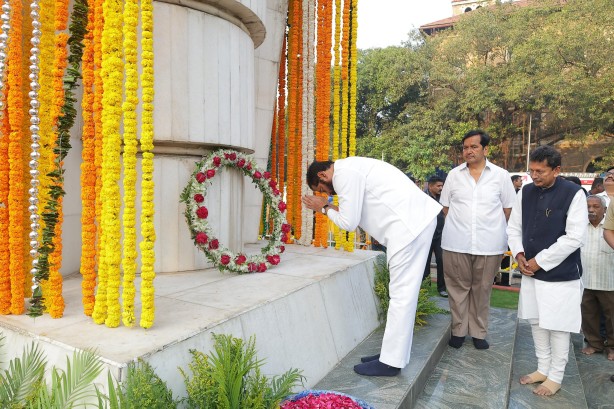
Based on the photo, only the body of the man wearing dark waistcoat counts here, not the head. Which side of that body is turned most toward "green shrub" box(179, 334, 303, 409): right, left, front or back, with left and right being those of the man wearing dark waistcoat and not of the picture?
front

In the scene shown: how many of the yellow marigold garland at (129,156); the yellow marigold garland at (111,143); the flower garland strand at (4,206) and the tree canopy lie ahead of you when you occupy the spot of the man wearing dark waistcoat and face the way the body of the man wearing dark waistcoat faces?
3

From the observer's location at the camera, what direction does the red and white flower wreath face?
facing the viewer and to the right of the viewer

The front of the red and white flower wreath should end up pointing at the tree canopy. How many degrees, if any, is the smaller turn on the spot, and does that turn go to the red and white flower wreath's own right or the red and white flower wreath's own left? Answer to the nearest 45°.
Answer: approximately 90° to the red and white flower wreath's own left

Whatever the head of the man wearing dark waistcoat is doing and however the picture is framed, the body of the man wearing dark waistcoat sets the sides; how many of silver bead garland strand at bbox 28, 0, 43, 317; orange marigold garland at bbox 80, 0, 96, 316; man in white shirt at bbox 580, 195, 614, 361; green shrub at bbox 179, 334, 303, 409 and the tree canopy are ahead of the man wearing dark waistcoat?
3

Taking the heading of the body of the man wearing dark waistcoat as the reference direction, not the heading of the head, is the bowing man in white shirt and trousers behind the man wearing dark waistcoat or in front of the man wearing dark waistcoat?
in front

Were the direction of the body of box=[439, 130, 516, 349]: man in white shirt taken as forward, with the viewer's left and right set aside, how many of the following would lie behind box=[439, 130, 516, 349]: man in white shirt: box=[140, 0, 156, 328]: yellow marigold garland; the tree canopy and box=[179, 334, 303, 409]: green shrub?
1

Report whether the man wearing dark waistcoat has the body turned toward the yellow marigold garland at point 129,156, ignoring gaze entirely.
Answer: yes

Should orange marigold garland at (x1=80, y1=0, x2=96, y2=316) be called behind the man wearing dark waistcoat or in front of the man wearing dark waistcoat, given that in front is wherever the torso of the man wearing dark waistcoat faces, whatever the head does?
in front

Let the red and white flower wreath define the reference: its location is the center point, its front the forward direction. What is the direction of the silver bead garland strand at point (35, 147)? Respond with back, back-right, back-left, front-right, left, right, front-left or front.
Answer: right
